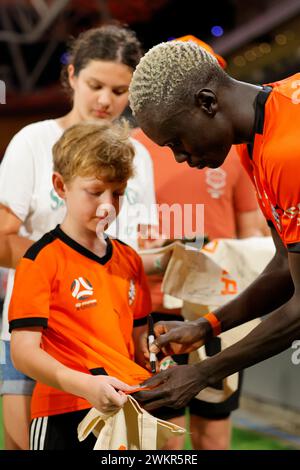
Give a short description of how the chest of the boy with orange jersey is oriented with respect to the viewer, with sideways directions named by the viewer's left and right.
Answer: facing the viewer and to the right of the viewer

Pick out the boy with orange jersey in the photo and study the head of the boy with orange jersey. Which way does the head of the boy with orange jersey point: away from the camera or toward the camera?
toward the camera
